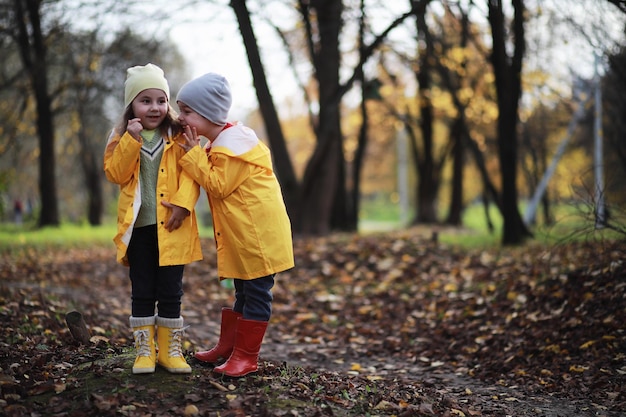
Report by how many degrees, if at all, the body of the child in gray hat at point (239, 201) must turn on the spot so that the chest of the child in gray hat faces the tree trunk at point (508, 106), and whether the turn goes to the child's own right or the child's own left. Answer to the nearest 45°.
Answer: approximately 135° to the child's own right

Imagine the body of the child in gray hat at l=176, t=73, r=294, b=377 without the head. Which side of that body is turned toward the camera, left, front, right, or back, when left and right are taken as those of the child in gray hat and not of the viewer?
left

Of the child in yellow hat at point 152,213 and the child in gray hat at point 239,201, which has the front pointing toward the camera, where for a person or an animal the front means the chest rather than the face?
the child in yellow hat

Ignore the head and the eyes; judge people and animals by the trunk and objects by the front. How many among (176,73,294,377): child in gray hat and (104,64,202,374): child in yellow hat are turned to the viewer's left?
1

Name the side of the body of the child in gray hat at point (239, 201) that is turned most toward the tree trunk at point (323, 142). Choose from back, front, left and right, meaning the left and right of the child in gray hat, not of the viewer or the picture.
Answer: right

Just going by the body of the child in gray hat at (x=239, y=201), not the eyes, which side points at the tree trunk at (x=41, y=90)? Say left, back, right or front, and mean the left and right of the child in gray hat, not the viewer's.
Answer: right

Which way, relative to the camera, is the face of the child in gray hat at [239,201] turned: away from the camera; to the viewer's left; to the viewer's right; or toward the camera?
to the viewer's left

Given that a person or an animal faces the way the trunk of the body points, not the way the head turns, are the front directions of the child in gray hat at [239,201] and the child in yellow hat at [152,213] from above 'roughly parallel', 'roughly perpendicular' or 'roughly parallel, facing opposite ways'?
roughly perpendicular

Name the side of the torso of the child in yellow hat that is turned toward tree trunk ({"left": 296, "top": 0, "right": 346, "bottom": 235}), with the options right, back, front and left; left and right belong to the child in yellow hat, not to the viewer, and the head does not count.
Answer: back

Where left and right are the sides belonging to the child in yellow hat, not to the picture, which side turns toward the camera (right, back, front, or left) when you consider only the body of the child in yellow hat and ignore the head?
front

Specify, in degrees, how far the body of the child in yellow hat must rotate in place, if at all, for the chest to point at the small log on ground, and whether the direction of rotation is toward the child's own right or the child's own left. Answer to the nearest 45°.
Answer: approximately 135° to the child's own right

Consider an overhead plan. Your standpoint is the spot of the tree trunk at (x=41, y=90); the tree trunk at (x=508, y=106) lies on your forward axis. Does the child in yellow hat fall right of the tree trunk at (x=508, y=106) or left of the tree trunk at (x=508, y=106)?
right

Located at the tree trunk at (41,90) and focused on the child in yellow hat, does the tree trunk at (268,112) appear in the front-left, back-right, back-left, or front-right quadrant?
front-left

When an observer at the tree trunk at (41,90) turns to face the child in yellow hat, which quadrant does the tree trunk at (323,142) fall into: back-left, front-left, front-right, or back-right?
front-left

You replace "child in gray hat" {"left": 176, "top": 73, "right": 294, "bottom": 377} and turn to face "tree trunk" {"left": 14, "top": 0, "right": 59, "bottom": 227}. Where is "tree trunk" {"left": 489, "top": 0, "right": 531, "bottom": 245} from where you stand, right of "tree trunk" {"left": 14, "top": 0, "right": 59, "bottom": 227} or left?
right
